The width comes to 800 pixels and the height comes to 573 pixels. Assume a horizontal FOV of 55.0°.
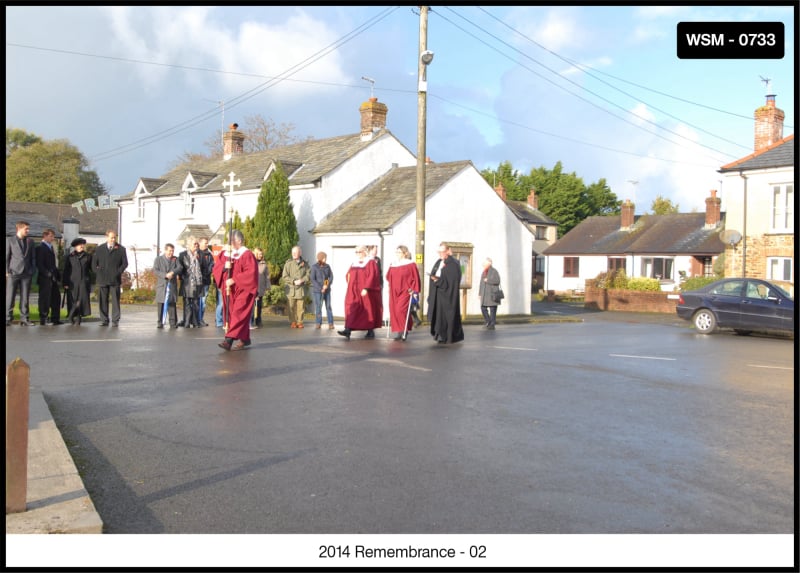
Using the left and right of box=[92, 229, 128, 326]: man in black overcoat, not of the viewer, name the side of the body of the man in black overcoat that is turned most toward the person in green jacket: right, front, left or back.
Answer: left

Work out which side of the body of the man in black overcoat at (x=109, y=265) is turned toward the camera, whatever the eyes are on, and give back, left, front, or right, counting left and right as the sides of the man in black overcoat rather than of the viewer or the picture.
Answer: front

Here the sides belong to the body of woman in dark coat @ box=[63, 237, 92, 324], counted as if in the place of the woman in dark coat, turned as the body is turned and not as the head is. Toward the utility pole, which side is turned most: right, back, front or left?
left

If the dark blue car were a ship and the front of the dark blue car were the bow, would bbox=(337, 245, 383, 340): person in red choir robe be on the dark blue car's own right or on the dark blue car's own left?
on the dark blue car's own right

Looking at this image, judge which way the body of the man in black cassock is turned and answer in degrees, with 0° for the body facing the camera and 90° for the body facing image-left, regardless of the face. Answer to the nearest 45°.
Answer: approximately 45°

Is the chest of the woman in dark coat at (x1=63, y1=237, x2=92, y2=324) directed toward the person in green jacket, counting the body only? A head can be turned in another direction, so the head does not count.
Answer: no

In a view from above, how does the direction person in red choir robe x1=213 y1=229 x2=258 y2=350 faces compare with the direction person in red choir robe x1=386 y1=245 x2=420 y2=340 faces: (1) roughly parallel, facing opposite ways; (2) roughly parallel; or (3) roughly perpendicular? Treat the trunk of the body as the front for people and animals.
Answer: roughly parallel

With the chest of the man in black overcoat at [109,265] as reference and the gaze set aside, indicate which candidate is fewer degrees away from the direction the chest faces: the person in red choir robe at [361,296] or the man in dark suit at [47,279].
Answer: the person in red choir robe

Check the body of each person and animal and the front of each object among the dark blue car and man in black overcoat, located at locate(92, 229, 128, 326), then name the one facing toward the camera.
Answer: the man in black overcoat

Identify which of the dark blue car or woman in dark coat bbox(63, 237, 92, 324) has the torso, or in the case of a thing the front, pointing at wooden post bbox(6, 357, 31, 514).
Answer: the woman in dark coat

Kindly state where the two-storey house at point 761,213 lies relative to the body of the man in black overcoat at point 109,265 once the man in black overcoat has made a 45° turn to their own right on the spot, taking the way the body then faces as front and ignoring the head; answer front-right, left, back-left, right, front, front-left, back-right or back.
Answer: back-left

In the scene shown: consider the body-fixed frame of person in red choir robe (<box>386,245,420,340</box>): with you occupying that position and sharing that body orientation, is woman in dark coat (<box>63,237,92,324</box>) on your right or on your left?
on your right

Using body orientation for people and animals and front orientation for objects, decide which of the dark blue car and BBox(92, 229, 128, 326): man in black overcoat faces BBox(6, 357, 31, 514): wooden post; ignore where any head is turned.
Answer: the man in black overcoat

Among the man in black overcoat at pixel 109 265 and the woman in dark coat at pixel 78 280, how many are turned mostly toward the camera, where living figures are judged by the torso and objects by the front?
2

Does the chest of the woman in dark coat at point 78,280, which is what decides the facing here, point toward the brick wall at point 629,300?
no

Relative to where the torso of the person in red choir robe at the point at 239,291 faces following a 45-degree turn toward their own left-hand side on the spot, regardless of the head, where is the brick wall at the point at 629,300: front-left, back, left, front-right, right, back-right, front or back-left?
back-left

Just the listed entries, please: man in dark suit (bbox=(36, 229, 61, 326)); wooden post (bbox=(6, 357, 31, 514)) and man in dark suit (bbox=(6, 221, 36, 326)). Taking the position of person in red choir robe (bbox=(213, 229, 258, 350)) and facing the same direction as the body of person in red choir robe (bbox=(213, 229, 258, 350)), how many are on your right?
2

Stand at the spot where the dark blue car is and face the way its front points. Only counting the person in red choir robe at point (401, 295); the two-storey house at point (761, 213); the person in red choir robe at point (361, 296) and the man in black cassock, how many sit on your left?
1

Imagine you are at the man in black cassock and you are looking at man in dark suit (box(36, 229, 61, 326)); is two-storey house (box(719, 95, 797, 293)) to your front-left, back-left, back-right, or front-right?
back-right
